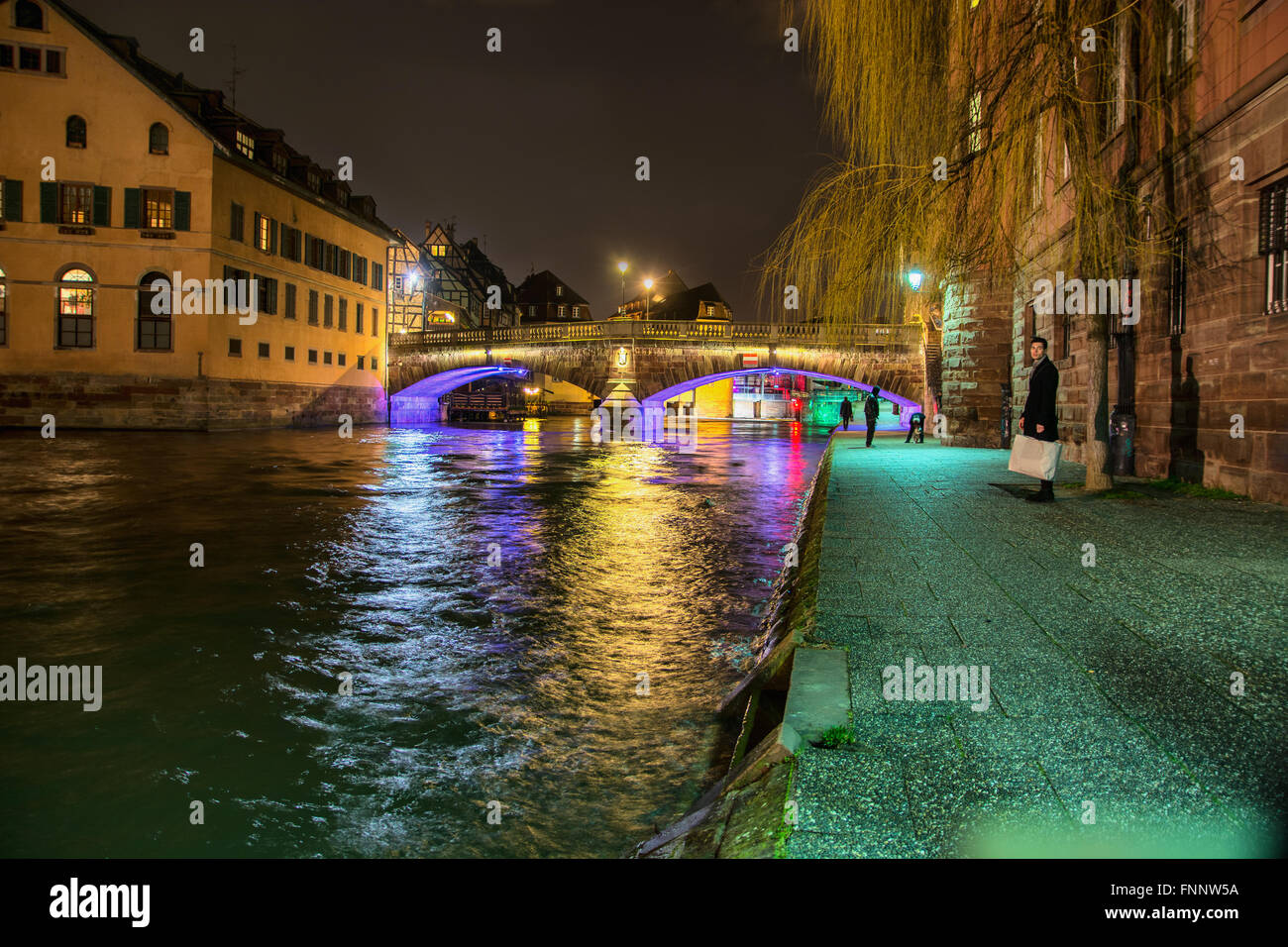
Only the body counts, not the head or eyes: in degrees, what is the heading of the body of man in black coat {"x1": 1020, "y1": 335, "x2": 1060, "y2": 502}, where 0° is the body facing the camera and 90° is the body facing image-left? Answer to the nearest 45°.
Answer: approximately 45°

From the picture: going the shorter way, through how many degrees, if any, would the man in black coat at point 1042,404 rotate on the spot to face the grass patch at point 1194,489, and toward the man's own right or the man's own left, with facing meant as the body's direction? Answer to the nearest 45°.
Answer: approximately 180°

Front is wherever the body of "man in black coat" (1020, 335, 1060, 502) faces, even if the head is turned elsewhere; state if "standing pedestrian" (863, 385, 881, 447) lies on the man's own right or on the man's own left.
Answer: on the man's own right

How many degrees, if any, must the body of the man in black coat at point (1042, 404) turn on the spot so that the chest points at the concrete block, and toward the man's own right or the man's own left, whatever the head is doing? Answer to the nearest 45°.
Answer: approximately 45° to the man's own left

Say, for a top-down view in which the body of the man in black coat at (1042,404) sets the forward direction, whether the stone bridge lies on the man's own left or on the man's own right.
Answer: on the man's own right

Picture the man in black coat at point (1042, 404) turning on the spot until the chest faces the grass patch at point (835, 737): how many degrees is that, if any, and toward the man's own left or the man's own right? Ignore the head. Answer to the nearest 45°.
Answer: approximately 45° to the man's own left

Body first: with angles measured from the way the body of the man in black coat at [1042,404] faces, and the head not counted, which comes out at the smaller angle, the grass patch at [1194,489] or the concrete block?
the concrete block

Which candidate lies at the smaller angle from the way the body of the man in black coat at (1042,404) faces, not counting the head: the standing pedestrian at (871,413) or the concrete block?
the concrete block
